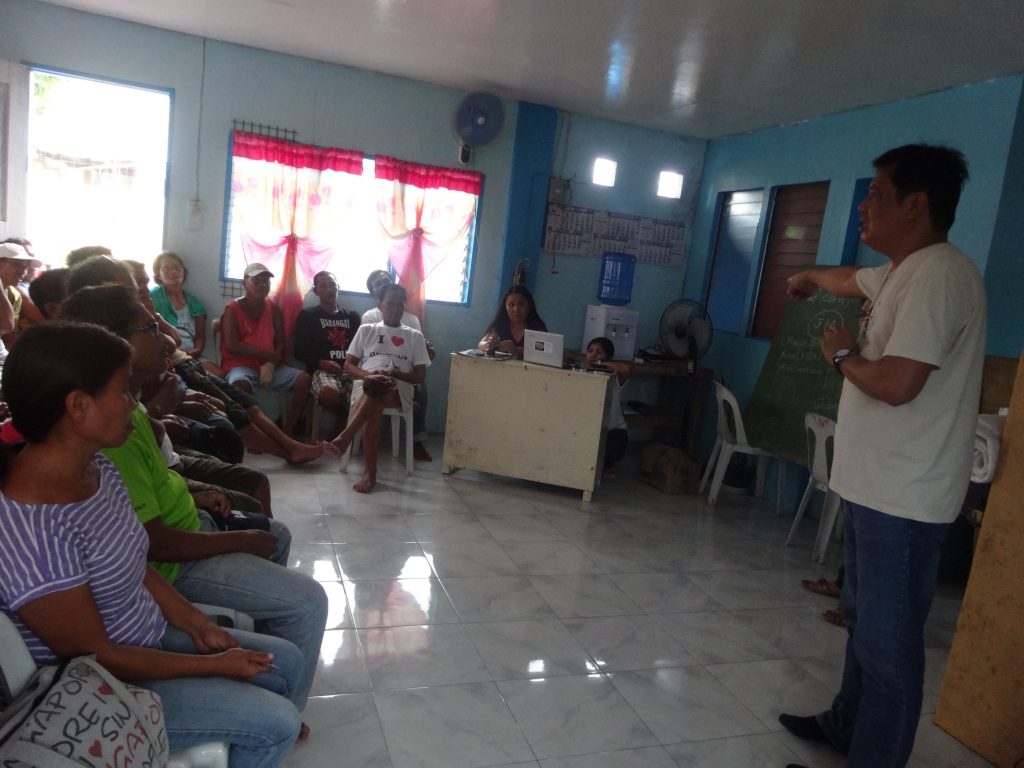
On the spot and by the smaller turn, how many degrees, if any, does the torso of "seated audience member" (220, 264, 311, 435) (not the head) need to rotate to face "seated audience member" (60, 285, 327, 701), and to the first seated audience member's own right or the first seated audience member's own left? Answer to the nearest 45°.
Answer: approximately 45° to the first seated audience member's own right

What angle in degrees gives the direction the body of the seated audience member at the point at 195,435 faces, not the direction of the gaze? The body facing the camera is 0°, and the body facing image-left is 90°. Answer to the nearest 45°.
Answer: approximately 270°

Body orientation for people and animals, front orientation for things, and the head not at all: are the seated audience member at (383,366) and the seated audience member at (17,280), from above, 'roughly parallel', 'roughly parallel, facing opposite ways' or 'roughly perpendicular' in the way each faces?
roughly perpendicular

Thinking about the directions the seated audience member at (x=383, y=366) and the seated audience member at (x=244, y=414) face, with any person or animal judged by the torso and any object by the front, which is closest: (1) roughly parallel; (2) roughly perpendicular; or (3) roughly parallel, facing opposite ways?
roughly perpendicular

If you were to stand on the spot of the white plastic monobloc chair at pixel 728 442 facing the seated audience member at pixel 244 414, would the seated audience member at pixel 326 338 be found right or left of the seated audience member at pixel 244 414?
right

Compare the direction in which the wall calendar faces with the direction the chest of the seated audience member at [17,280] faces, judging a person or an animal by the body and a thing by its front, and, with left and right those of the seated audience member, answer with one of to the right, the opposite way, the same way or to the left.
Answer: to the right

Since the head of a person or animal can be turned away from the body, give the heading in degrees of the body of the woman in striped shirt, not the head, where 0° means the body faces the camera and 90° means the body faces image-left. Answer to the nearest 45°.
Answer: approximately 270°

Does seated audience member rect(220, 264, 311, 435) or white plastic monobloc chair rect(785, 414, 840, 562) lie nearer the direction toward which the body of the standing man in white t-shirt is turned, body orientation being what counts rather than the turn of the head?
the seated audience member

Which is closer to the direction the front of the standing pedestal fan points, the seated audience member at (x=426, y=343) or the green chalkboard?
the seated audience member

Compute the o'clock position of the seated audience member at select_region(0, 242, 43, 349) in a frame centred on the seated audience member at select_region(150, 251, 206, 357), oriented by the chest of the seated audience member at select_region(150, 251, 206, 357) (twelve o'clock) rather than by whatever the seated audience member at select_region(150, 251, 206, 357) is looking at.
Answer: the seated audience member at select_region(0, 242, 43, 349) is roughly at 3 o'clock from the seated audience member at select_region(150, 251, 206, 357).

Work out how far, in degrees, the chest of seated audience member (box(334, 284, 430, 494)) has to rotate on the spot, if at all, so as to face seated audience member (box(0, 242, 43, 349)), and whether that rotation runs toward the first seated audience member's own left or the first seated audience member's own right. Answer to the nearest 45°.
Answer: approximately 90° to the first seated audience member's own right

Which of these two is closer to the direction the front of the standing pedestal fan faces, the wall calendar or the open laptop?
the open laptop

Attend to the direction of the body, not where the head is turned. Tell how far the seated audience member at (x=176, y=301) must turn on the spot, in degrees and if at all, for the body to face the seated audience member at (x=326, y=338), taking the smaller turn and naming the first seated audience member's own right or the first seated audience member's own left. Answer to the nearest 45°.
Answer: approximately 45° to the first seated audience member's own left
